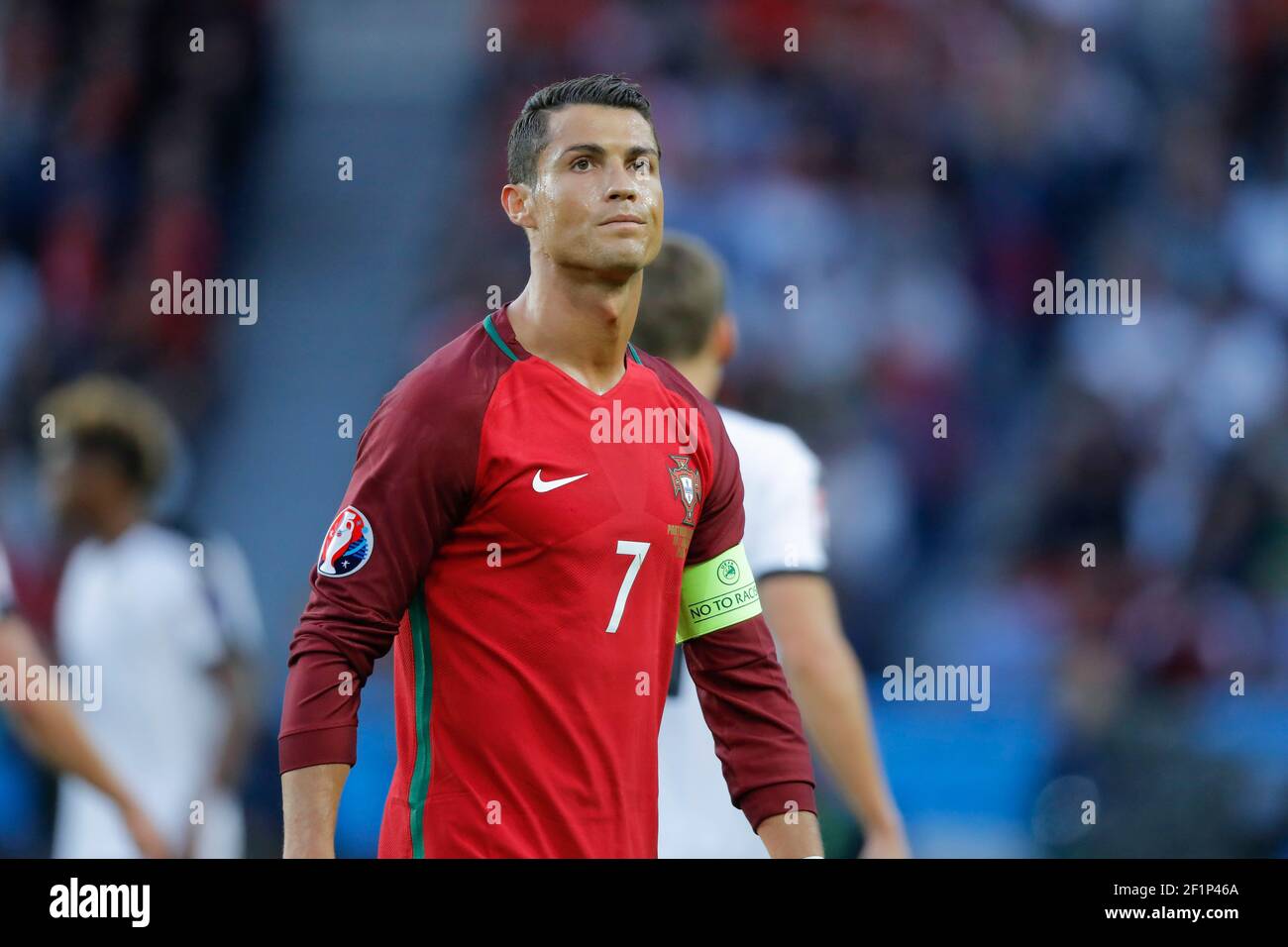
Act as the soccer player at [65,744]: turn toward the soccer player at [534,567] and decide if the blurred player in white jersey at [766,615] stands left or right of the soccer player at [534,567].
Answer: left

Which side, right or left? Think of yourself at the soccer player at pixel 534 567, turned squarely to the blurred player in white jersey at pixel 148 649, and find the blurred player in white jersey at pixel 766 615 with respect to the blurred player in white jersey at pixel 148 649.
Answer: right

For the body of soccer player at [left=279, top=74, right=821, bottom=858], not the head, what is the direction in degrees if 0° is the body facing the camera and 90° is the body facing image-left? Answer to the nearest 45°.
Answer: approximately 315°

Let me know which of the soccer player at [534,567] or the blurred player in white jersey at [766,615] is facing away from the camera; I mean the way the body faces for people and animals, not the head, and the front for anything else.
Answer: the blurred player in white jersey

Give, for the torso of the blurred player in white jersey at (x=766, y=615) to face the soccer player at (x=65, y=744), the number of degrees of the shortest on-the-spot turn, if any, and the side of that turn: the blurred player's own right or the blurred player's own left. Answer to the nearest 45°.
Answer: approximately 90° to the blurred player's own left

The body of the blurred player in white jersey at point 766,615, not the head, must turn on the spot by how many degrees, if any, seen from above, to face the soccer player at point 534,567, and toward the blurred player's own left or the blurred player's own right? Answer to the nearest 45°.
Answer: approximately 180°

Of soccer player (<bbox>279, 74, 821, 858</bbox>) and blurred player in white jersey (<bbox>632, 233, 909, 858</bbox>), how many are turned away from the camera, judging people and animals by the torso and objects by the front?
1

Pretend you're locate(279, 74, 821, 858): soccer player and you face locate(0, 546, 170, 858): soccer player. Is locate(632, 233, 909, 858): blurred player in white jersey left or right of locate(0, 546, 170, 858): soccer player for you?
right

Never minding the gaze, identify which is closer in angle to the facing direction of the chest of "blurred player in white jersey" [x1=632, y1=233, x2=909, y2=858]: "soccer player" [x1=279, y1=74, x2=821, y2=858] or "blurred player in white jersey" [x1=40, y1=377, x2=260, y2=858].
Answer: the blurred player in white jersey

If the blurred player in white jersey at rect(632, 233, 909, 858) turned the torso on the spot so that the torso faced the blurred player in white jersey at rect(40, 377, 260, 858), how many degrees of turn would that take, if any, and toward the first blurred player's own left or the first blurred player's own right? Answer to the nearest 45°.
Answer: approximately 45° to the first blurred player's own left

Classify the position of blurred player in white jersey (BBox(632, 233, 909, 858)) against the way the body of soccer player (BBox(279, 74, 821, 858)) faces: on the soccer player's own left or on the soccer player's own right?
on the soccer player's own left

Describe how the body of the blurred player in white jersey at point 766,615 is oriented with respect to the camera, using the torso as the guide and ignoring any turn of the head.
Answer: away from the camera
